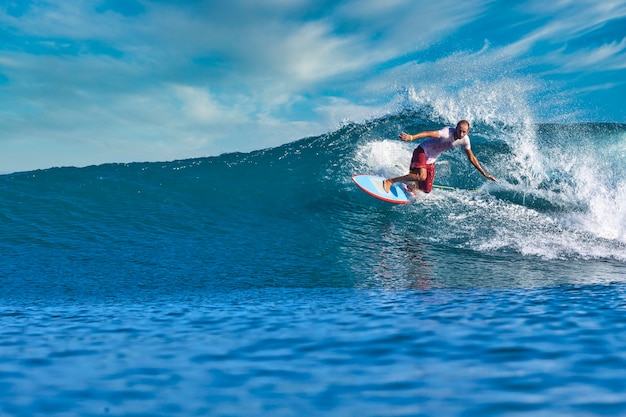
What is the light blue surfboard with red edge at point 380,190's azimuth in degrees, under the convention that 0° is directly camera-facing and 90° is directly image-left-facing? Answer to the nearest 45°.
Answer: approximately 90°
